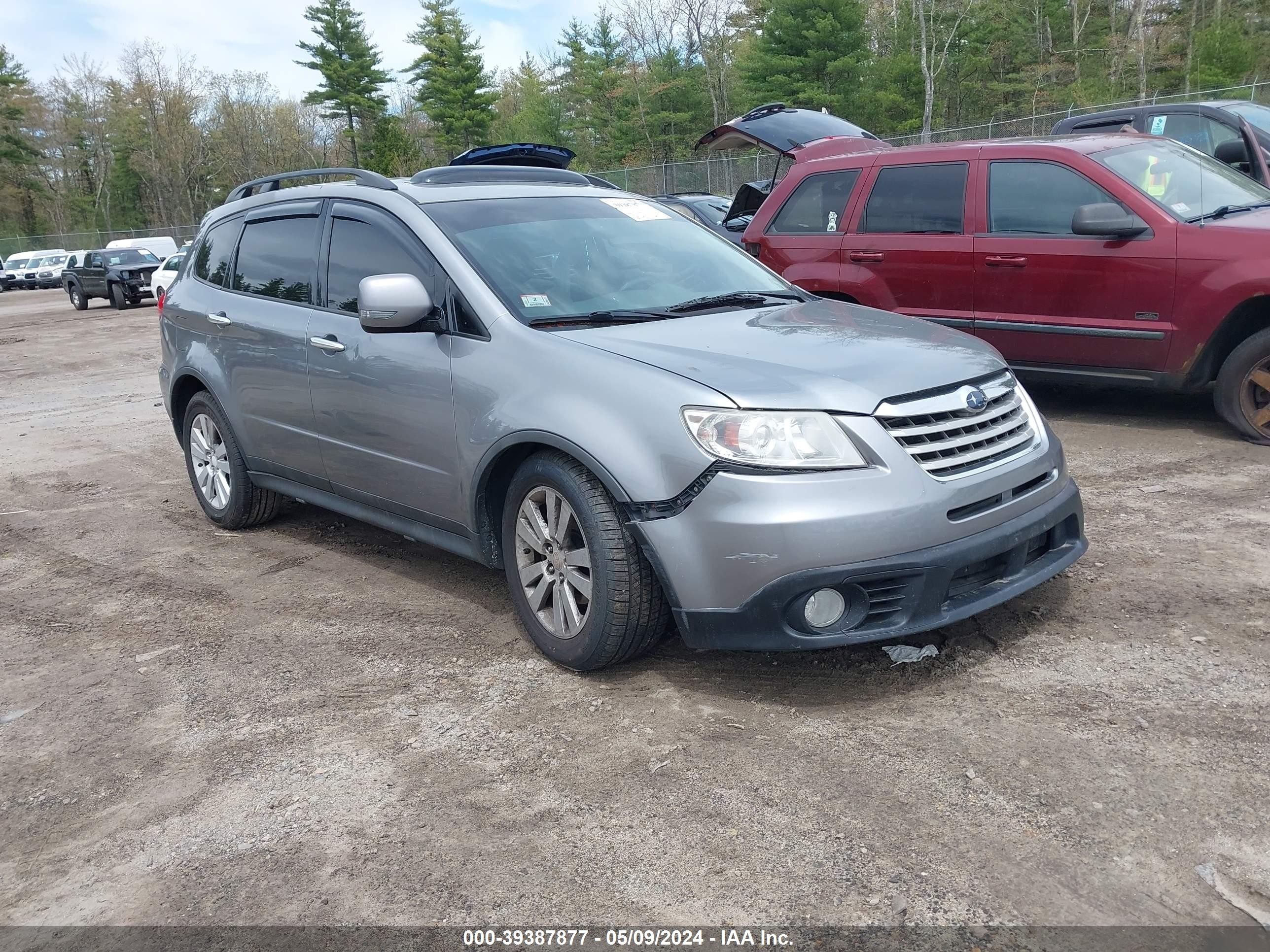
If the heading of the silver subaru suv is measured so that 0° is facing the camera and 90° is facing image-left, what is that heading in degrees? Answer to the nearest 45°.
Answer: approximately 315°

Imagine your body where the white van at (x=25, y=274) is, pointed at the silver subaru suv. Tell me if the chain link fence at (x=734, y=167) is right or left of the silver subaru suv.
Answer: left

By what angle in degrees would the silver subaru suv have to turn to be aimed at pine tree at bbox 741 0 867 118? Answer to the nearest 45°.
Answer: approximately 135° to its left

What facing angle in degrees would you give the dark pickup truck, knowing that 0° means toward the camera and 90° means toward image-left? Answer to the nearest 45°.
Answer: approximately 315°

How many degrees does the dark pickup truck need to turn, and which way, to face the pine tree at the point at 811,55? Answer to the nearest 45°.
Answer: approximately 45° to its left

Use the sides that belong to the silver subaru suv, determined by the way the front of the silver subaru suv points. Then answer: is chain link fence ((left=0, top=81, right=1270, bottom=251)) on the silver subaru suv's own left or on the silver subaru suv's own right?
on the silver subaru suv's own left

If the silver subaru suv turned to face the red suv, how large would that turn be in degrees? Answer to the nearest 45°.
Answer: approximately 90° to its left

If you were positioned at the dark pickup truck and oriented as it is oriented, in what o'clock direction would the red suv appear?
The red suv is roughly at 1 o'clock from the dark pickup truck.

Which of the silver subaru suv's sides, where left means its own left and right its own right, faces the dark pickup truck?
back
